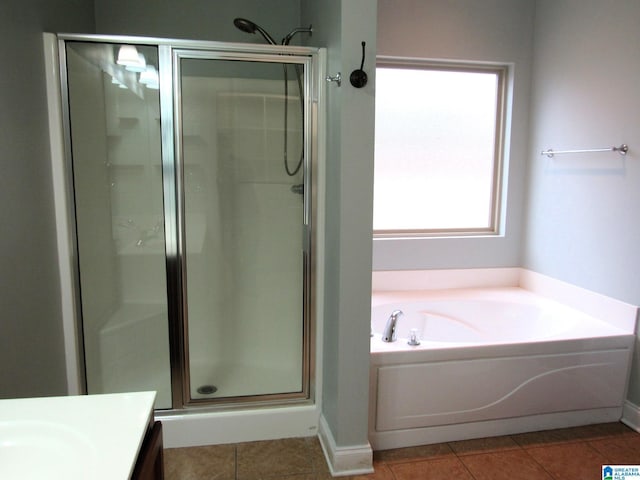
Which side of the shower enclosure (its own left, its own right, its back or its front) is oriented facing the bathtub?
left

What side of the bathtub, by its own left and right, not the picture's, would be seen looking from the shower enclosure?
right

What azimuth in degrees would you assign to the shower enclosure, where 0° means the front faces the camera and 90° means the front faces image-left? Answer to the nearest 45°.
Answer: approximately 0°

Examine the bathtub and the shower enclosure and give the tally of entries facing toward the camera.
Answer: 2
